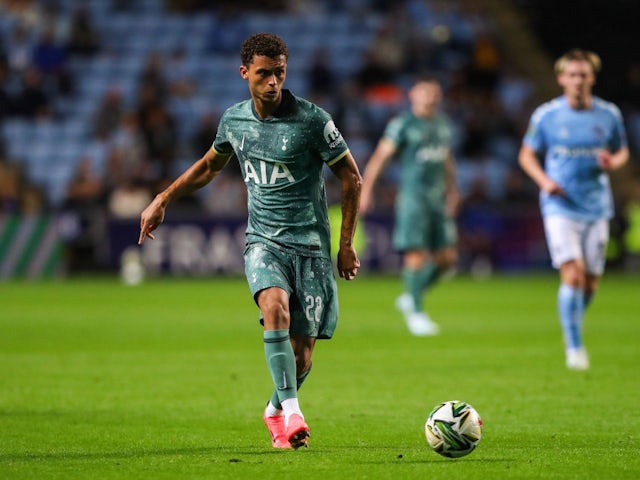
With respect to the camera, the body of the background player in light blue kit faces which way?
toward the camera

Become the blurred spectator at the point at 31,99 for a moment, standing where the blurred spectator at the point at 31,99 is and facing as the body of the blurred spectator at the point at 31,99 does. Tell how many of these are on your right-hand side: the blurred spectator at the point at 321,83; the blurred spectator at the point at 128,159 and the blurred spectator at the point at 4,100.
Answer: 1

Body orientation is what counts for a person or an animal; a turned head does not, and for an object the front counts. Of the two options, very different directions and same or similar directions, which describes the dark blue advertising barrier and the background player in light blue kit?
same or similar directions

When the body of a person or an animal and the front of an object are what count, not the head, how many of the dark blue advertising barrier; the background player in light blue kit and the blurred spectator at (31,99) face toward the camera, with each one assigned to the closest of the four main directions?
3

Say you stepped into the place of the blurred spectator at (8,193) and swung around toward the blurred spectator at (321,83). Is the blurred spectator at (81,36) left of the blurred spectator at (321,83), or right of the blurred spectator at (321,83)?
left

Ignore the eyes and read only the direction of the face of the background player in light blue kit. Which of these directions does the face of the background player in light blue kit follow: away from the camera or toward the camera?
toward the camera

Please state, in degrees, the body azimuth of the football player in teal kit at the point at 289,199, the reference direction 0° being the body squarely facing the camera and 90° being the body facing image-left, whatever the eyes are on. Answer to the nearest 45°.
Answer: approximately 45°

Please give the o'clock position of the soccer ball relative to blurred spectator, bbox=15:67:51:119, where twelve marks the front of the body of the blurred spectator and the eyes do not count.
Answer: The soccer ball is roughly at 12 o'clock from the blurred spectator.

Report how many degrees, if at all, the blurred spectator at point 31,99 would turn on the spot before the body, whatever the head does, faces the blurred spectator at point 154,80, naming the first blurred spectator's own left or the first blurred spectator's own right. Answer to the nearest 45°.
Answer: approximately 90° to the first blurred spectator's own left

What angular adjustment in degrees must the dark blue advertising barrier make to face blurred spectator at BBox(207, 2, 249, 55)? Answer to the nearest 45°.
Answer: approximately 180°

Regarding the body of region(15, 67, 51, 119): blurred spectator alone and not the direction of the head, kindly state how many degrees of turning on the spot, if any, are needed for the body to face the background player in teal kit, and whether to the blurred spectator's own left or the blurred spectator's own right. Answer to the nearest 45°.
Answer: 0° — they already face them

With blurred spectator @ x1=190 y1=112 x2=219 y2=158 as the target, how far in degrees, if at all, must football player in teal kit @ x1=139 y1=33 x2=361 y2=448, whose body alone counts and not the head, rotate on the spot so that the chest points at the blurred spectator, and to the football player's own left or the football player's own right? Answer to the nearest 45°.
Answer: approximately 135° to the football player's own right

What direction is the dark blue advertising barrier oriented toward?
toward the camera
